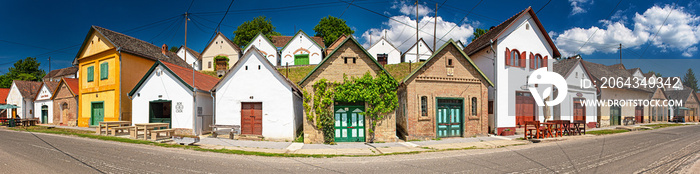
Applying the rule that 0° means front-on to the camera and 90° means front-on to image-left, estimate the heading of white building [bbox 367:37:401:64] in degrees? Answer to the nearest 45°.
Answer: approximately 0°

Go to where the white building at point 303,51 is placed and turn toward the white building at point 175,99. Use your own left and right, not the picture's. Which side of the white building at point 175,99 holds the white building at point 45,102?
right

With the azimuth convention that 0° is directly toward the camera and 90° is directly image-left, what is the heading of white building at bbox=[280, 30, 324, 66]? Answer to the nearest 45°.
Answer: approximately 0°

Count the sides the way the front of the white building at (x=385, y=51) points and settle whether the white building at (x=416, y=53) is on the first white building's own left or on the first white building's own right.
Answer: on the first white building's own left

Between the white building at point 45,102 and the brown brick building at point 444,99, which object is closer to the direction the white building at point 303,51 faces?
the brown brick building

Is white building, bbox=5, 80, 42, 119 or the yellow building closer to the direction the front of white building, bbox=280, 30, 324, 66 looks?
the yellow building
